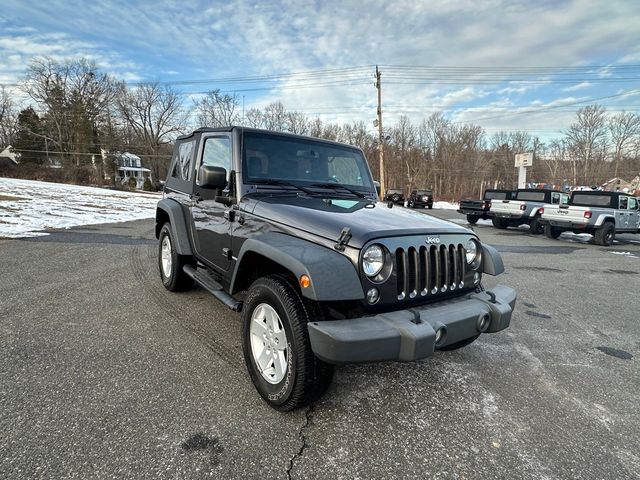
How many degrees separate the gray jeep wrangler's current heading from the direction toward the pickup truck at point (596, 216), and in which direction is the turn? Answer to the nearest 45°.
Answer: approximately 90° to its left

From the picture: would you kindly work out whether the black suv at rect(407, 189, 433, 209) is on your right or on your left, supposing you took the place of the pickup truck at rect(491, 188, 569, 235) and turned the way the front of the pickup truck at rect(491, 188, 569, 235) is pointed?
on your left

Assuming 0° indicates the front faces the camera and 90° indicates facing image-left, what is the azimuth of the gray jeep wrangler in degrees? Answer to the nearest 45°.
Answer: approximately 315°

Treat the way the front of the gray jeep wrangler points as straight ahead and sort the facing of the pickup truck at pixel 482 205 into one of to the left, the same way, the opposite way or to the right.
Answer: to the left

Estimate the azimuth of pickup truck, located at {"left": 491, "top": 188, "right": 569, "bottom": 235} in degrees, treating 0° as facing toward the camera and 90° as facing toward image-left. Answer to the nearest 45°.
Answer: approximately 225°

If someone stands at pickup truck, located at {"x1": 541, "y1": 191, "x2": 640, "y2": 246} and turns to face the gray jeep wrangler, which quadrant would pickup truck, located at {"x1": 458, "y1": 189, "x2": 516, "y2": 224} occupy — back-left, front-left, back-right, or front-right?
back-right

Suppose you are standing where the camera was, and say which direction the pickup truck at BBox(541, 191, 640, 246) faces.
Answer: facing away from the viewer and to the right of the viewer

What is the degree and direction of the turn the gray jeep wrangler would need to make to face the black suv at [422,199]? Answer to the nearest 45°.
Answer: approximately 135° to its left

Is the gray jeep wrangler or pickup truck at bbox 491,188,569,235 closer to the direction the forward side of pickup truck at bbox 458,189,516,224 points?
the pickup truck
